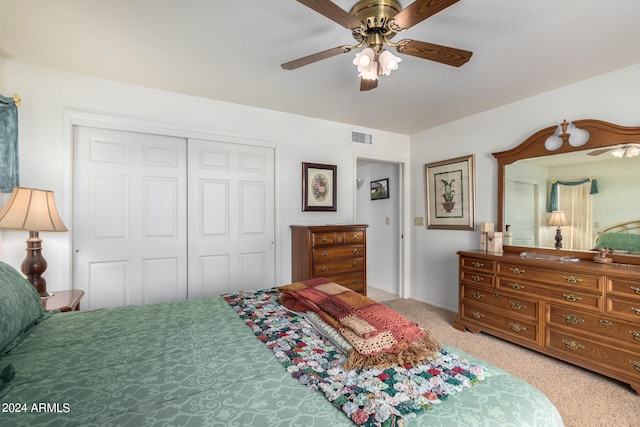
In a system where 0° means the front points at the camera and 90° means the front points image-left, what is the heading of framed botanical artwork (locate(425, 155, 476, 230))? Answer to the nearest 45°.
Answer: approximately 45°

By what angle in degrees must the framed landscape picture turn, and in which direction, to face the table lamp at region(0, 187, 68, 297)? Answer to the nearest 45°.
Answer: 0° — it already faces it

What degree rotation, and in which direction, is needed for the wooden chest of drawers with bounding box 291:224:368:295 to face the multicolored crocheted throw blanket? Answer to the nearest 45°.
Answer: approximately 45° to its right

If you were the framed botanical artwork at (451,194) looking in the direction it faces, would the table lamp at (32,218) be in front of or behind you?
in front

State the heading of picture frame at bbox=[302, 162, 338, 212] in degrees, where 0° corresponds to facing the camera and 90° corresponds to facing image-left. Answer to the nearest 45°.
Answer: approximately 315°

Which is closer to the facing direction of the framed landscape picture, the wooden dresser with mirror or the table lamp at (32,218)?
the table lamp

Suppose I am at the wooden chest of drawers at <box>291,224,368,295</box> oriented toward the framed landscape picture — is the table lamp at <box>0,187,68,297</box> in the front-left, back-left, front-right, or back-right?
back-left

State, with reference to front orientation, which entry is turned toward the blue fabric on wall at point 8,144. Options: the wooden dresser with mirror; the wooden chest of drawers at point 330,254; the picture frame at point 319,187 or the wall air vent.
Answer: the wooden dresser with mirror
